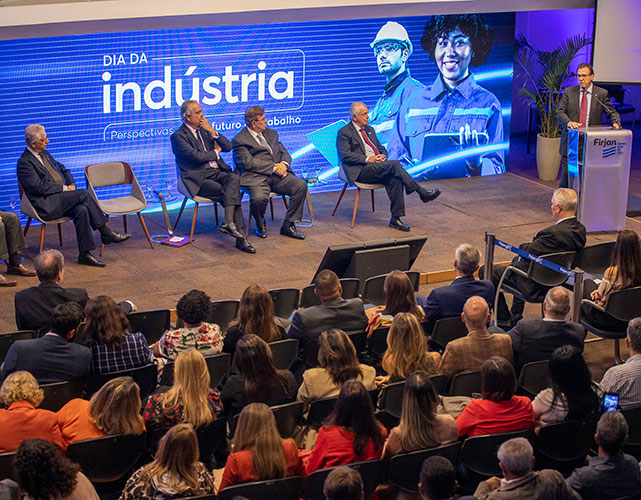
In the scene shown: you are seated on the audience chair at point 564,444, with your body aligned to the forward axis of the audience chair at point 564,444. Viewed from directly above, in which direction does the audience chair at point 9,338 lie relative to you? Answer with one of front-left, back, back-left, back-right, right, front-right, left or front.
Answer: front-left

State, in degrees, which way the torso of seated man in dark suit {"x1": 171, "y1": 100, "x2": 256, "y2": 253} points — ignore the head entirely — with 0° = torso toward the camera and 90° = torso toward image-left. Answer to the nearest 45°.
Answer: approximately 315°

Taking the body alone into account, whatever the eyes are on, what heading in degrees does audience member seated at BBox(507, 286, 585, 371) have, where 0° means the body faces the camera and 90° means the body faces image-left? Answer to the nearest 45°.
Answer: approximately 180°

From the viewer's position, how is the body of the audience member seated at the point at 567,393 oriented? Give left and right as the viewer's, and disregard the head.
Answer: facing away from the viewer and to the left of the viewer

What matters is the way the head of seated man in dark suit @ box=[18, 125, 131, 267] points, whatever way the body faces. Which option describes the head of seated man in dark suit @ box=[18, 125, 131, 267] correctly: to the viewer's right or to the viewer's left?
to the viewer's right

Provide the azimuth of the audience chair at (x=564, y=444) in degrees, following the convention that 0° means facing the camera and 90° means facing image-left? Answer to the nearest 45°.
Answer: approximately 135°

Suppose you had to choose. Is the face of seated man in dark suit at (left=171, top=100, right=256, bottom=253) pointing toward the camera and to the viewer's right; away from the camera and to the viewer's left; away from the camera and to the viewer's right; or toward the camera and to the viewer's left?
toward the camera and to the viewer's right

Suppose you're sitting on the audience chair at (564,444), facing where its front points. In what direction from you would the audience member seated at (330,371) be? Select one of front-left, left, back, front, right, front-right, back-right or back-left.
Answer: front-left

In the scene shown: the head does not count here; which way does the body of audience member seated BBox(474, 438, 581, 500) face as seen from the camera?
away from the camera

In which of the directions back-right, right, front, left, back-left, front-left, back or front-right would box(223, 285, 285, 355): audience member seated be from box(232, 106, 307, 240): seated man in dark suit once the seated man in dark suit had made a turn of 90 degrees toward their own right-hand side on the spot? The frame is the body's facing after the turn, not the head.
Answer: front-left

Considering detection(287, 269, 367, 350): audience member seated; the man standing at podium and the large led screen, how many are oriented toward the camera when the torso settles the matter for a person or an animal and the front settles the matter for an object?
2

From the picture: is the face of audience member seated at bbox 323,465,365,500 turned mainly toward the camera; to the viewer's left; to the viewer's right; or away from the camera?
away from the camera

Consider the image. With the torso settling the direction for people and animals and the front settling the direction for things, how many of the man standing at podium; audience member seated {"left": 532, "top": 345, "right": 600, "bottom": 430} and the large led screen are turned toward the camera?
2

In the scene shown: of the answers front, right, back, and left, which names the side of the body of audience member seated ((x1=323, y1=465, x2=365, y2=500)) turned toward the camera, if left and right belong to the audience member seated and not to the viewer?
back

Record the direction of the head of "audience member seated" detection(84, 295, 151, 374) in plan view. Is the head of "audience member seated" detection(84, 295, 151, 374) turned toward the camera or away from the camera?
away from the camera

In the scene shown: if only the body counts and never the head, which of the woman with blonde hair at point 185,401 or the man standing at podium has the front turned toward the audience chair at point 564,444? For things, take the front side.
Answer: the man standing at podium

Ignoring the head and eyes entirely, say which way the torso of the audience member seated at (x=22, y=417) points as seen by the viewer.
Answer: away from the camera

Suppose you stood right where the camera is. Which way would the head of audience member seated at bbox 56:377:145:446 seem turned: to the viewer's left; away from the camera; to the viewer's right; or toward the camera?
away from the camera

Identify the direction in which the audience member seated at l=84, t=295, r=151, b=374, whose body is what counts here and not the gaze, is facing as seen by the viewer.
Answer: away from the camera

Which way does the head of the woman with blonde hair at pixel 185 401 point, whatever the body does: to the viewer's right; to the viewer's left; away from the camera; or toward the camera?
away from the camera

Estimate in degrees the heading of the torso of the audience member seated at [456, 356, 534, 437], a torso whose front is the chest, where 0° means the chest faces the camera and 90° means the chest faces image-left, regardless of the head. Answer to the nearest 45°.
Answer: approximately 180°
